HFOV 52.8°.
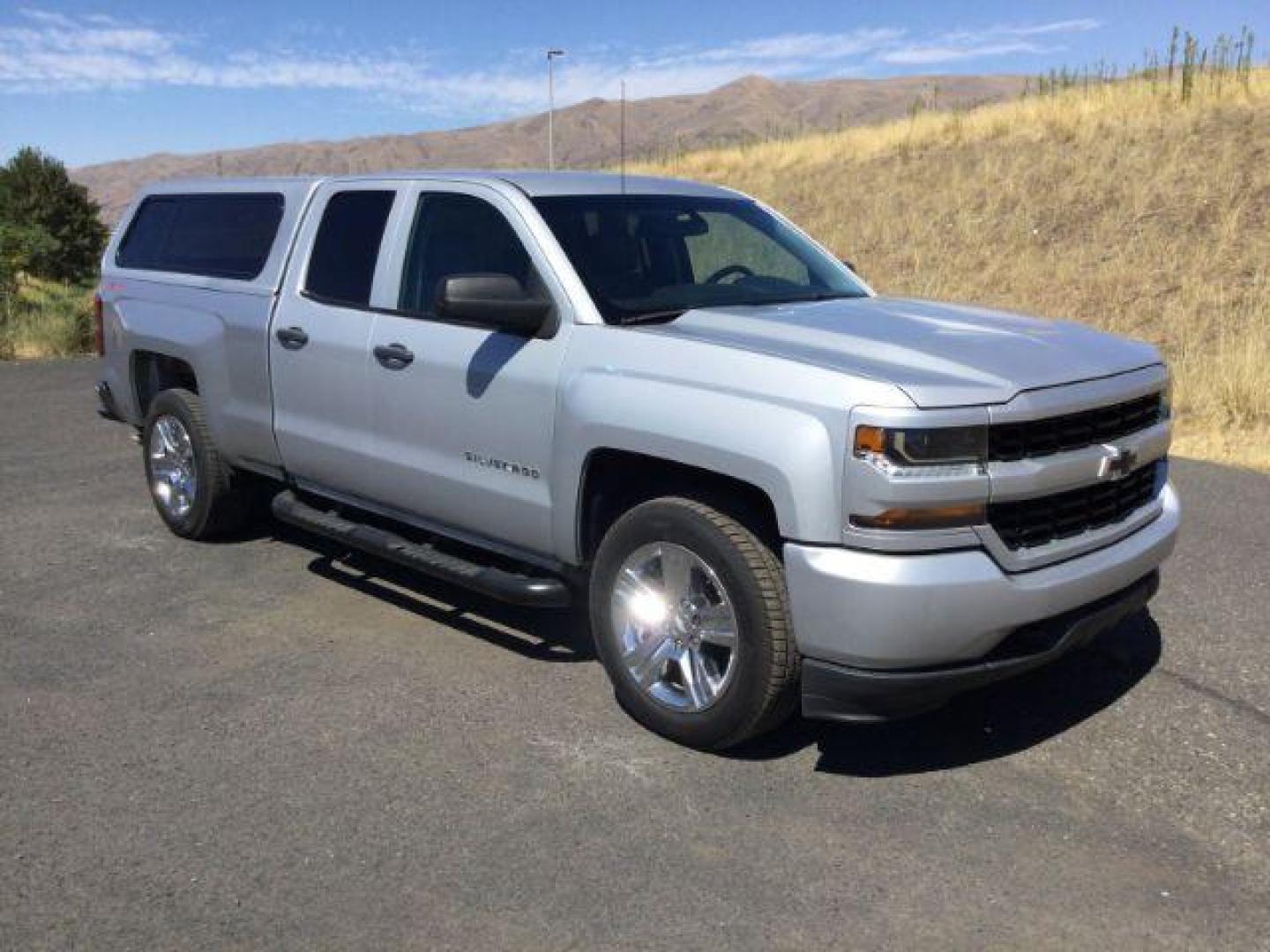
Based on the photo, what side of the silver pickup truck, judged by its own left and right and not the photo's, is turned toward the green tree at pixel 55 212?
back

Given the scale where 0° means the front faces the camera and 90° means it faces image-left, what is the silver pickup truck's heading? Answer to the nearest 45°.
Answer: approximately 315°
